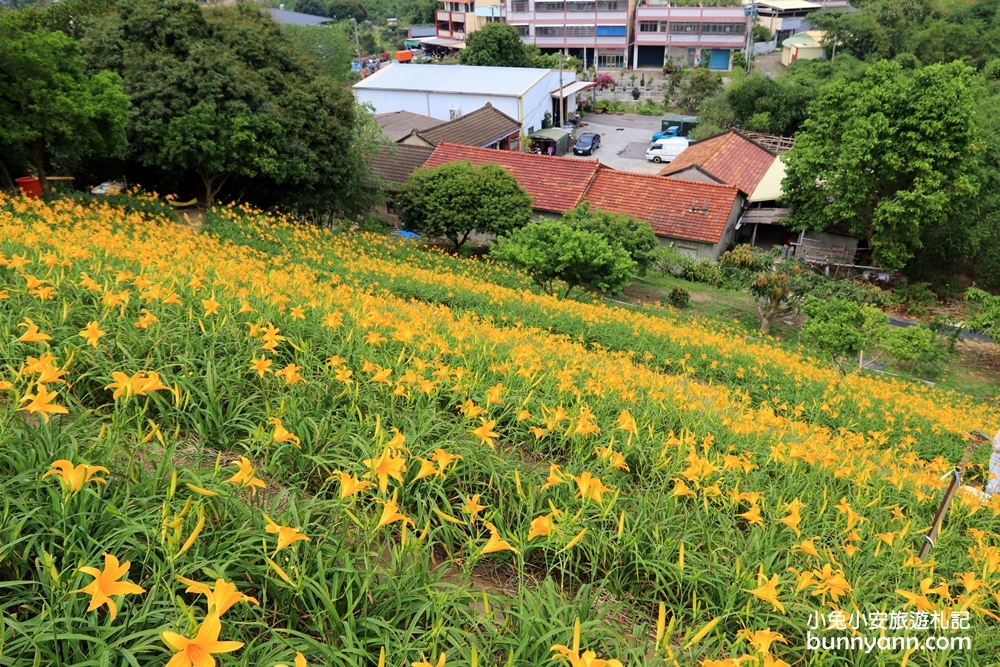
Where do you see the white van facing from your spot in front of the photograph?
facing the viewer and to the left of the viewer

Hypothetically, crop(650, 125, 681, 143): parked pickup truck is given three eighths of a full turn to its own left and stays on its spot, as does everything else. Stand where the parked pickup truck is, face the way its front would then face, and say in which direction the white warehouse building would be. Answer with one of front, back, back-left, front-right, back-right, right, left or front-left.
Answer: back

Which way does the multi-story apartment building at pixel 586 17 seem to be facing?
toward the camera

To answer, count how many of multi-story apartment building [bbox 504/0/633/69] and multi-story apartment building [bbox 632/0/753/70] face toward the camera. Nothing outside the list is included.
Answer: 2

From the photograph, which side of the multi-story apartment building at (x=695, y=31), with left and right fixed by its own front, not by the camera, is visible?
front

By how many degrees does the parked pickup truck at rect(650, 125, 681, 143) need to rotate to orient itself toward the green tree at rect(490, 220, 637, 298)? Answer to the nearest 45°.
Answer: approximately 45° to its left

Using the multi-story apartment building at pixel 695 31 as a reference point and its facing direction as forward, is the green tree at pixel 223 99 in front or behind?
in front

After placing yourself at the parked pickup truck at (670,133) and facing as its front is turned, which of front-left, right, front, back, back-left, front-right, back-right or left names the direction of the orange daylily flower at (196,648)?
front-left

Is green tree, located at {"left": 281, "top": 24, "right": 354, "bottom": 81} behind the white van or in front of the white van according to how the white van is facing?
in front

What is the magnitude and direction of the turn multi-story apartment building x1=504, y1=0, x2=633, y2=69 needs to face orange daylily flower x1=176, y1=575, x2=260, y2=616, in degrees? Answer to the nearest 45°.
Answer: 0° — it already faces it

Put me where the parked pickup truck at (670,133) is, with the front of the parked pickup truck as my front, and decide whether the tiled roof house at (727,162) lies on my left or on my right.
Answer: on my left

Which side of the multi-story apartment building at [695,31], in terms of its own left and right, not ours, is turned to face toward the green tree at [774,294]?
front

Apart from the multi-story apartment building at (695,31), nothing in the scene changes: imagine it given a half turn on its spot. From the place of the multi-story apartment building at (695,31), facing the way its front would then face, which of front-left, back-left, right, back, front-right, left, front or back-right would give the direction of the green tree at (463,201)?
back

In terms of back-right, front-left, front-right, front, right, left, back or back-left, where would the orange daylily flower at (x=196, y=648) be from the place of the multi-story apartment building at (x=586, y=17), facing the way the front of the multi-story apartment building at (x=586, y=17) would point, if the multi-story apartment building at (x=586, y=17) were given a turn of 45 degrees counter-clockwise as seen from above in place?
front-right
